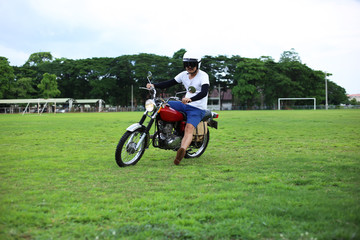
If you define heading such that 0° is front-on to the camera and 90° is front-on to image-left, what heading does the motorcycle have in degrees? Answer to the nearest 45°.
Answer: approximately 45°

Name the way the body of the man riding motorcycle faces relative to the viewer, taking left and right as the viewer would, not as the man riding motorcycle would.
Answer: facing the viewer and to the left of the viewer
